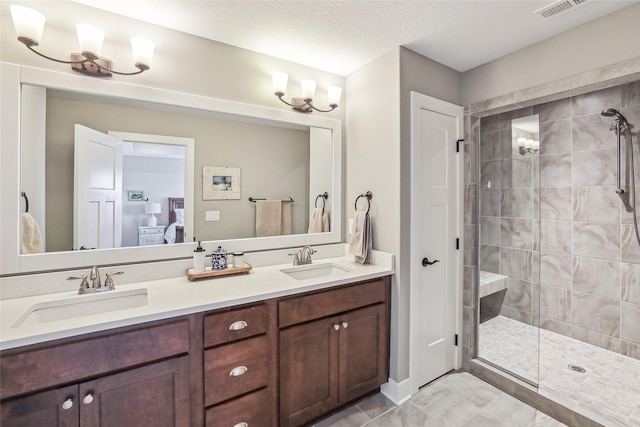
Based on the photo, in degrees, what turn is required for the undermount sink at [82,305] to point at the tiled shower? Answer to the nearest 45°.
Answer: approximately 90° to its left

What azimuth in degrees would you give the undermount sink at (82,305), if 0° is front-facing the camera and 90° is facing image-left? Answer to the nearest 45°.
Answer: approximately 0°

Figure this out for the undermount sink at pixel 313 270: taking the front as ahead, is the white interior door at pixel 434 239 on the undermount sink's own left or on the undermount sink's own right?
on the undermount sink's own left

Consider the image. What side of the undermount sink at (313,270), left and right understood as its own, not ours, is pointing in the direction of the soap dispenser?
right

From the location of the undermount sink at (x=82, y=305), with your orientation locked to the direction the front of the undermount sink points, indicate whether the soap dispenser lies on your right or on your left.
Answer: on your left

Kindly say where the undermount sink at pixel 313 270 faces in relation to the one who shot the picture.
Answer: facing the viewer and to the right of the viewer

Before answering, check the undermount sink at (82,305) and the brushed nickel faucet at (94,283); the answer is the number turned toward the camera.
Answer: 2

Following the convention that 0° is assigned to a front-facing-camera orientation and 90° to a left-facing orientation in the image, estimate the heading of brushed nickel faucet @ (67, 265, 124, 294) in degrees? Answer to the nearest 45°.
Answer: approximately 0°

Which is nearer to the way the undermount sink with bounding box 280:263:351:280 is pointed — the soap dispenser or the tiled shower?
the tiled shower

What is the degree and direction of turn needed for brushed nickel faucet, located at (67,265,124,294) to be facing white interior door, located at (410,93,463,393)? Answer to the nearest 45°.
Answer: approximately 90° to its left

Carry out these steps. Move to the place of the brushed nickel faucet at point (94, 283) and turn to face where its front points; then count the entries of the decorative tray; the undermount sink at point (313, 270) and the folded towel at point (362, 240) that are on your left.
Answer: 3

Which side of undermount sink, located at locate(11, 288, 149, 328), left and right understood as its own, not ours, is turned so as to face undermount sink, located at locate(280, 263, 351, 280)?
left
